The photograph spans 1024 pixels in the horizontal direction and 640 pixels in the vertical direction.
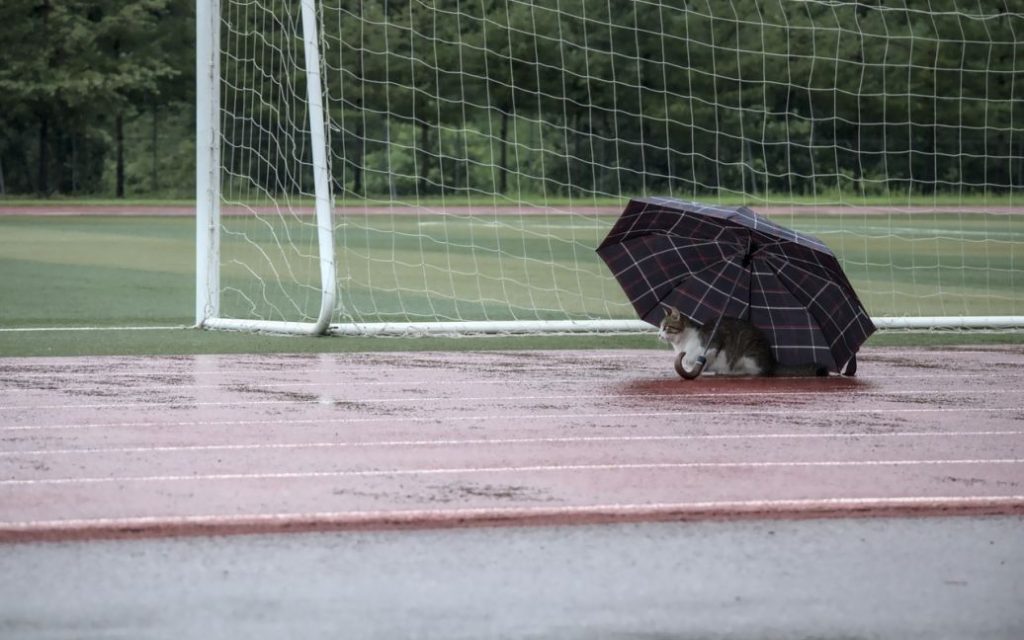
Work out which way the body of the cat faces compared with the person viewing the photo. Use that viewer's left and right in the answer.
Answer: facing to the left of the viewer
